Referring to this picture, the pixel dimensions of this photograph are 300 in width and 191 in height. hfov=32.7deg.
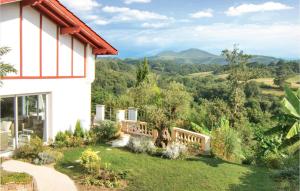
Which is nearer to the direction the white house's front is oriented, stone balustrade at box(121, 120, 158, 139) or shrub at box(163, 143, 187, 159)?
the shrub

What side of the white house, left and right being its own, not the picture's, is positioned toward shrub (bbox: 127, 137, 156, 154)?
left

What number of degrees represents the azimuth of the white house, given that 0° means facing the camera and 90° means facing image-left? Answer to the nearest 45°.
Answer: approximately 315°

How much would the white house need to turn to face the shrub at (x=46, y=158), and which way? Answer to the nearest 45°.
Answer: approximately 45° to its right

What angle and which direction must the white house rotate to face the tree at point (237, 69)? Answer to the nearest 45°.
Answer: approximately 90° to its left

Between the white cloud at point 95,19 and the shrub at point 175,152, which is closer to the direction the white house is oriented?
the shrub

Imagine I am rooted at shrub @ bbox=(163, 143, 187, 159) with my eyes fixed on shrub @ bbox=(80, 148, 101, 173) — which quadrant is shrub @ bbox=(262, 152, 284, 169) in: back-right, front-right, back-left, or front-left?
back-left

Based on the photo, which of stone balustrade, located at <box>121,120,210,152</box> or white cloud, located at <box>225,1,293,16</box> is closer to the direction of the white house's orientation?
the stone balustrade
